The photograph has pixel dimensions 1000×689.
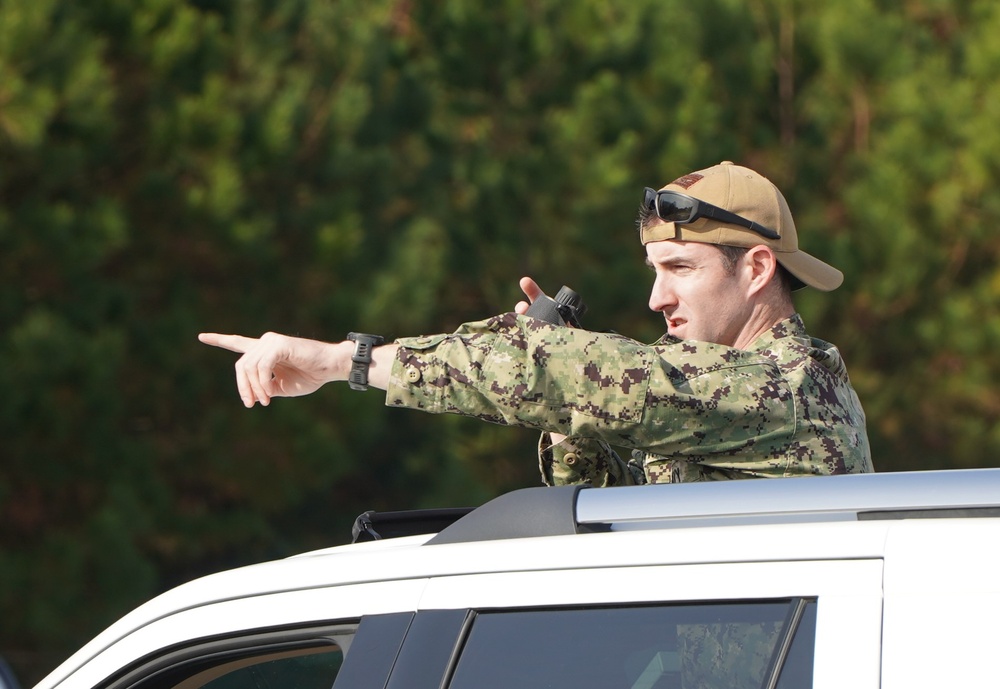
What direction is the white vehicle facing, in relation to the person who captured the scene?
facing to the left of the viewer

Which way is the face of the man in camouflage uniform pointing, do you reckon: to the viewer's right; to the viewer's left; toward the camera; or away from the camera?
to the viewer's left

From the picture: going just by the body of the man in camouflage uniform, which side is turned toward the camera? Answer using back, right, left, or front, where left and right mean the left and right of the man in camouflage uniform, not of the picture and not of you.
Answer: left
